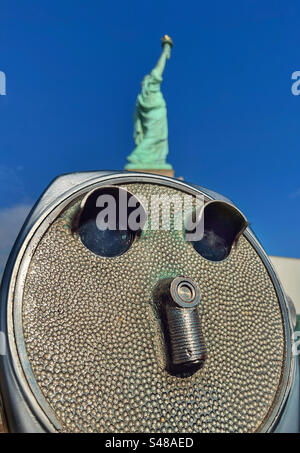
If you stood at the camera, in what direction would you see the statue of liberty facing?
facing away from the viewer and to the right of the viewer
